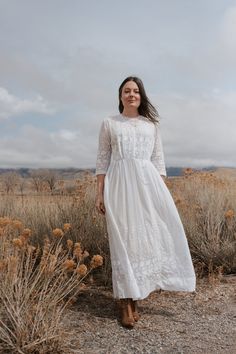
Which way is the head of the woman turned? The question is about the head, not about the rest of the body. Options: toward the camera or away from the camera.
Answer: toward the camera

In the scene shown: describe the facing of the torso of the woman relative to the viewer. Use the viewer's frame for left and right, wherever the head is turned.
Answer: facing the viewer

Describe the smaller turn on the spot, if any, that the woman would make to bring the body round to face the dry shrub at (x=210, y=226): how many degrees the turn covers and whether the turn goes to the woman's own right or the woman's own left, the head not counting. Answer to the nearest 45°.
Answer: approximately 135° to the woman's own left

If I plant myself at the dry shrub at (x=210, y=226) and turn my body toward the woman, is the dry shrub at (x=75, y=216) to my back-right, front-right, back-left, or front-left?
front-right

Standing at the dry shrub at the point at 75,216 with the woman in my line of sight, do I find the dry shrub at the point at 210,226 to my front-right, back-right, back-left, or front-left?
front-left

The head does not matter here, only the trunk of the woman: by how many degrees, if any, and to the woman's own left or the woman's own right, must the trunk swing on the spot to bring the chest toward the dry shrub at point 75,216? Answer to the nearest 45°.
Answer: approximately 135° to the woman's own right
